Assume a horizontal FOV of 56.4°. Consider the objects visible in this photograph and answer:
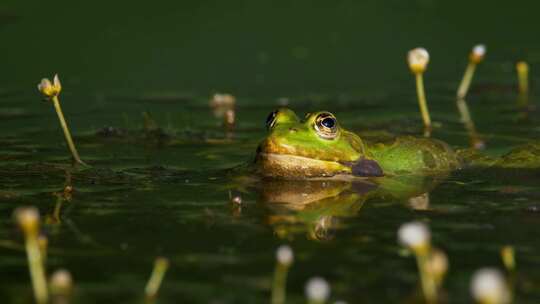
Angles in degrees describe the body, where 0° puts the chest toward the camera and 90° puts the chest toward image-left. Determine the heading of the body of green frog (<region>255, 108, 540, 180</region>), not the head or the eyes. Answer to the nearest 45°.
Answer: approximately 45°

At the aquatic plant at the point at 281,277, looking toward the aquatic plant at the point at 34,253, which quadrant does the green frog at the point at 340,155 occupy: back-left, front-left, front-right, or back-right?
back-right
